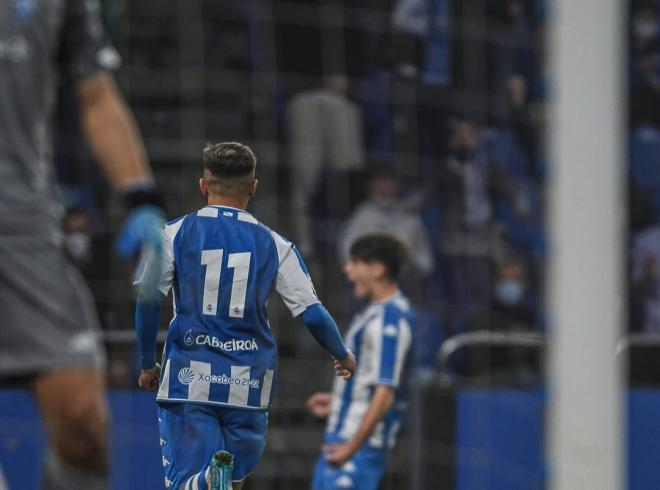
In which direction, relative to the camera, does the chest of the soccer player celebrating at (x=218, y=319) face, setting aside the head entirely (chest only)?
away from the camera

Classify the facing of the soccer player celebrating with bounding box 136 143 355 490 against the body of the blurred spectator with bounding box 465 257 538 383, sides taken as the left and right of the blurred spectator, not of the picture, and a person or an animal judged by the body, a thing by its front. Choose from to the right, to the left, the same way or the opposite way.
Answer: the opposite way

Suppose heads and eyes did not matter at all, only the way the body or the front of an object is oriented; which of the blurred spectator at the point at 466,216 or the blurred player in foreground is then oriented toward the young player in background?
the blurred spectator

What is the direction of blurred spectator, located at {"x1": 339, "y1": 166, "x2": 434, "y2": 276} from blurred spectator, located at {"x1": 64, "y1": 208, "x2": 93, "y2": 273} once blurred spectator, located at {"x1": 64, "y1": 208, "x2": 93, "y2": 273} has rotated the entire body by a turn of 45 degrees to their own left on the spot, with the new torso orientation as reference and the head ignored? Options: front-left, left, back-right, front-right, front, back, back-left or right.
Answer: front-left

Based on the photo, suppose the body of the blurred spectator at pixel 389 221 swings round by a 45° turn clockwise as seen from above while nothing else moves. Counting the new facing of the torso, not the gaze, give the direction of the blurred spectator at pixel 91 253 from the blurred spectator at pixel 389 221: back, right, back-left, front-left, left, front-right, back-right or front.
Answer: front-right

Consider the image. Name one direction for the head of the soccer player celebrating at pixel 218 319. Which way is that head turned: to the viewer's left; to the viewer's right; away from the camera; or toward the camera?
away from the camera

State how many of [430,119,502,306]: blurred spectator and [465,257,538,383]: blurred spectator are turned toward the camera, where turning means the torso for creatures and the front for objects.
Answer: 2

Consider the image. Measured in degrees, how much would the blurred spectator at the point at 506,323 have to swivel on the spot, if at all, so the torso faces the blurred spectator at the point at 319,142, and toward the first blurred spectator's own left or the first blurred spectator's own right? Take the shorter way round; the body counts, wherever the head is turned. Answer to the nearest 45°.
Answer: approximately 90° to the first blurred spectator's own right
